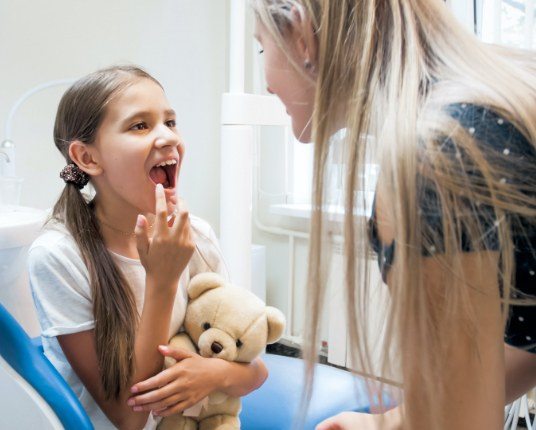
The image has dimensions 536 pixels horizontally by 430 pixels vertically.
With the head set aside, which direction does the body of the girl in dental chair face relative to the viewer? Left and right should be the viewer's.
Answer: facing the viewer and to the right of the viewer
